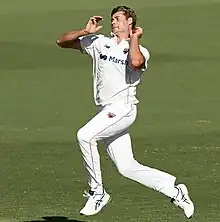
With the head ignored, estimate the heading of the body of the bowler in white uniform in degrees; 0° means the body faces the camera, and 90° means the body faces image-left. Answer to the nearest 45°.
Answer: approximately 45°
